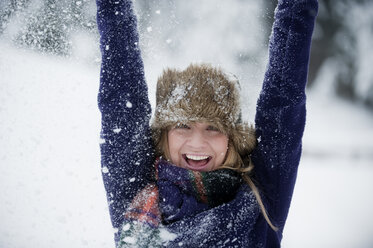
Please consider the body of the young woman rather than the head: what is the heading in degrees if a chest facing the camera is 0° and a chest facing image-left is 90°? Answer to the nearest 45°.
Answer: approximately 0°
